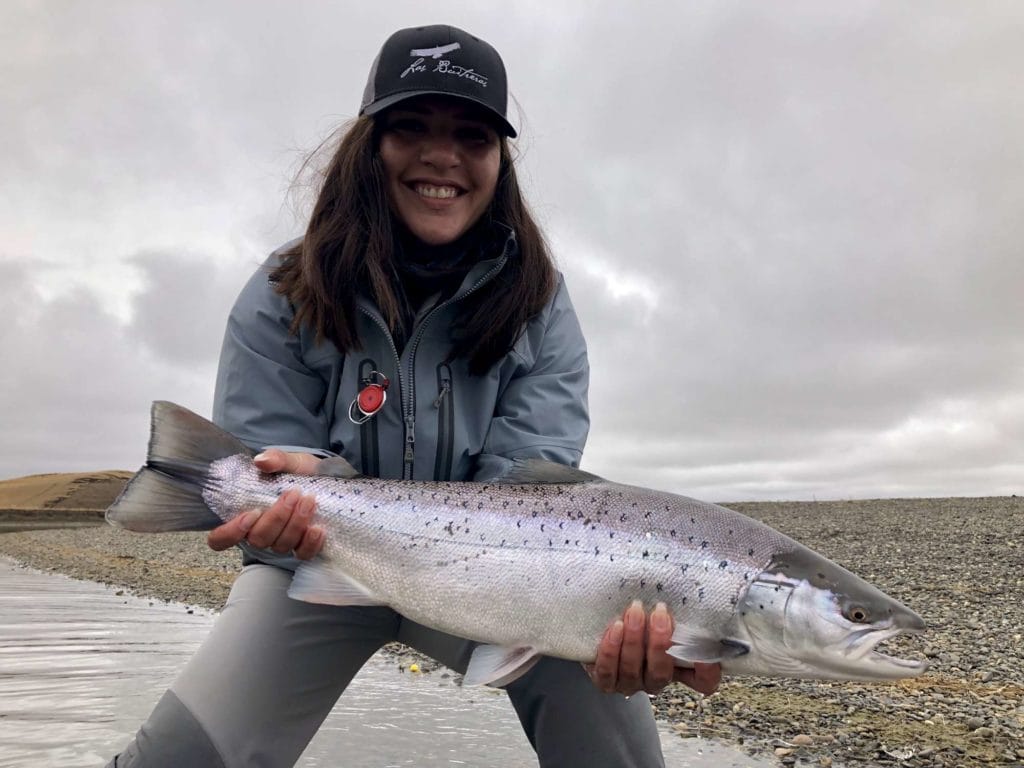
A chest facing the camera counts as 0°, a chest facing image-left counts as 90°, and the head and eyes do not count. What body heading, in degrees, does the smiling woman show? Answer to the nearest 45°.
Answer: approximately 0°

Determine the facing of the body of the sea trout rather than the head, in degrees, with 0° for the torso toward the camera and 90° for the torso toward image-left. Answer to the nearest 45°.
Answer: approximately 270°
